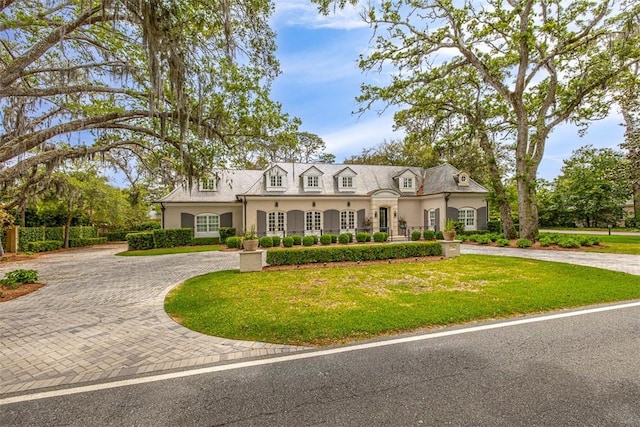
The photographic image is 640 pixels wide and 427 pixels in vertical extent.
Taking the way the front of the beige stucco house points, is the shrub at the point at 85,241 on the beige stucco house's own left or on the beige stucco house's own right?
on the beige stucco house's own right

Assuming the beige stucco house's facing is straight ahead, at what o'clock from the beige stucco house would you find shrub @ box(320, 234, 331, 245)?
The shrub is roughly at 12 o'clock from the beige stucco house.

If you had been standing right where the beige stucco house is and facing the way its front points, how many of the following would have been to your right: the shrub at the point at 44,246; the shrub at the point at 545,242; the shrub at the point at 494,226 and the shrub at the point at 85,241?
2

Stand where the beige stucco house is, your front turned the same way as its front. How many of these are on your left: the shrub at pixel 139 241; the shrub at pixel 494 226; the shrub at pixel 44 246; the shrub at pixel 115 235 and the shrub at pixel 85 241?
1

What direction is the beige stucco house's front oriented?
toward the camera

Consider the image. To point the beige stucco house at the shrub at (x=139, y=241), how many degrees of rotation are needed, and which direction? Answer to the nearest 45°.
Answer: approximately 90° to its right

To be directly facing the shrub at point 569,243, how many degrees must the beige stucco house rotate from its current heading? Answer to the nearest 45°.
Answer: approximately 45° to its left

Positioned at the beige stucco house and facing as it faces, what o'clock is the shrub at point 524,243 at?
The shrub is roughly at 10 o'clock from the beige stucco house.

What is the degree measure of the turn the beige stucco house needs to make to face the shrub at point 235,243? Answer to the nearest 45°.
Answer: approximately 45° to its right

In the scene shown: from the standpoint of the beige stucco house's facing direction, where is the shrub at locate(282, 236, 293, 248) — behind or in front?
in front

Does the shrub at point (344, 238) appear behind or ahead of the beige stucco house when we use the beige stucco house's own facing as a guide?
ahead

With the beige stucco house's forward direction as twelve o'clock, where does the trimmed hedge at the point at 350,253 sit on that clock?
The trimmed hedge is roughly at 12 o'clock from the beige stucco house.

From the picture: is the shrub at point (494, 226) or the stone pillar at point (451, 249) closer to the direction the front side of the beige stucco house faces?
the stone pillar

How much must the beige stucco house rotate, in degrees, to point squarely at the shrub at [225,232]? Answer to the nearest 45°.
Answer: approximately 90° to its right

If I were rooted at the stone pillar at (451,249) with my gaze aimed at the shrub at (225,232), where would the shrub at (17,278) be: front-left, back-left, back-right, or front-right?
front-left

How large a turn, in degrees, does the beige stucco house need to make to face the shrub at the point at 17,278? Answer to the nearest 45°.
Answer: approximately 45° to its right

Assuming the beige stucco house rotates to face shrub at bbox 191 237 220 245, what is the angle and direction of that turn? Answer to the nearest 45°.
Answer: approximately 90° to its right

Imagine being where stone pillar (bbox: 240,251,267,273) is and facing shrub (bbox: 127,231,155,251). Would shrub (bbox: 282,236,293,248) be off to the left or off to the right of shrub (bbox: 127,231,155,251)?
right
